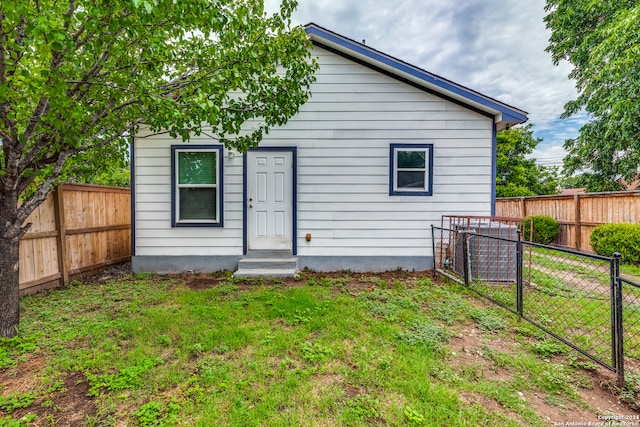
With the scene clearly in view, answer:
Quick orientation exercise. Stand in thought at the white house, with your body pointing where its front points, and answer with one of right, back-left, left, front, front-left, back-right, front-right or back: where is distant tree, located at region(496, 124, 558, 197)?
back-left

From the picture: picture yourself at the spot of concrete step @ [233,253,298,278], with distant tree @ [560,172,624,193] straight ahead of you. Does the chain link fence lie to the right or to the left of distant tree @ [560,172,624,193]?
right

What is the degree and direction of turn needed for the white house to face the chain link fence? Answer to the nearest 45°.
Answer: approximately 45° to its left

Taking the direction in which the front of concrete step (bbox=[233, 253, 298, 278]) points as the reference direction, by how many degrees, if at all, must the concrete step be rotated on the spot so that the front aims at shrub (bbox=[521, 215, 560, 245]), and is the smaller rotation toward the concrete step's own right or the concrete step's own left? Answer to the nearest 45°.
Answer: approximately 90° to the concrete step's own left

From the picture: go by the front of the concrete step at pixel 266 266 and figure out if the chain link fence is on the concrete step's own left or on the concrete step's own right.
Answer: on the concrete step's own left

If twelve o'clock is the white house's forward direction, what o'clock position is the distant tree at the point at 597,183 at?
The distant tree is roughly at 8 o'clock from the white house.

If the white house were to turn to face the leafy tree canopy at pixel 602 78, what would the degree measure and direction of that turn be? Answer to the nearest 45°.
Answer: approximately 135° to its left

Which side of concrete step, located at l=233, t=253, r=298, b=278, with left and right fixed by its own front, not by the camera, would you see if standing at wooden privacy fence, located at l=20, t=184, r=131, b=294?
right

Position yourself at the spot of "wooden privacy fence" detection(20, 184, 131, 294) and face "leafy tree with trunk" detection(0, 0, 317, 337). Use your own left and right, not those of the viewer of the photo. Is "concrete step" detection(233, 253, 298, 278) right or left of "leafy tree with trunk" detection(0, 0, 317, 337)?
left

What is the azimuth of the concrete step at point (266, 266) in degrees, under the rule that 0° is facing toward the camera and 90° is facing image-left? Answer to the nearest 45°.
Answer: approximately 0°

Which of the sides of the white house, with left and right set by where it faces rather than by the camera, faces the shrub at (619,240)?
left

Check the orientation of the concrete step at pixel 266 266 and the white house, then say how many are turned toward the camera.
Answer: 2
